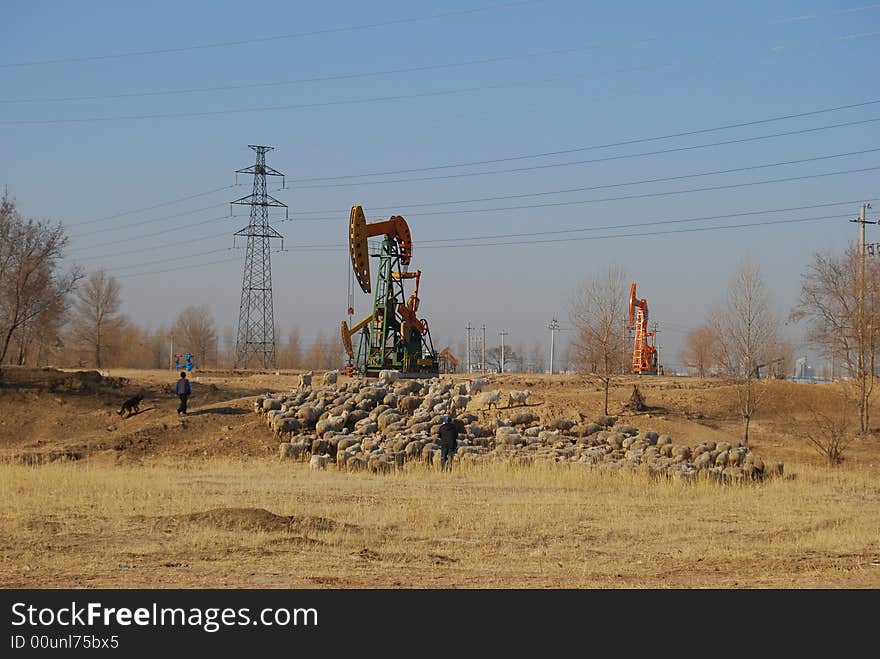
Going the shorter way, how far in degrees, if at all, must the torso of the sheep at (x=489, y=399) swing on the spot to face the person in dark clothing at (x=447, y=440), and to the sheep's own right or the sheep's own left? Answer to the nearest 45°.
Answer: approximately 90° to the sheep's own right

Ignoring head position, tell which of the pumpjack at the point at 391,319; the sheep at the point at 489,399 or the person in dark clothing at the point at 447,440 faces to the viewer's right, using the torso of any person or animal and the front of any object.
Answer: the sheep

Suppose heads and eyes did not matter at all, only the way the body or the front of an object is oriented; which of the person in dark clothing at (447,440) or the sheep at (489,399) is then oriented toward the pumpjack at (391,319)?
the person in dark clothing

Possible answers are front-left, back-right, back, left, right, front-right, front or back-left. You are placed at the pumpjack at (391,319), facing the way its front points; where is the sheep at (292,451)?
front-left

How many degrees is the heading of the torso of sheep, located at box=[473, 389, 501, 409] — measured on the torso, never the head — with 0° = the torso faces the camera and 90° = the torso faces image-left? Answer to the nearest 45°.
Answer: approximately 270°

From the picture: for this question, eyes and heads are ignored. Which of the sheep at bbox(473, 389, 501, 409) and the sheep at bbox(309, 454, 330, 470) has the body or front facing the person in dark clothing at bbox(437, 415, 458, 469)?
the sheep at bbox(309, 454, 330, 470)

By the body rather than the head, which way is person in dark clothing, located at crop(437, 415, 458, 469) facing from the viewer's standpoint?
away from the camera
